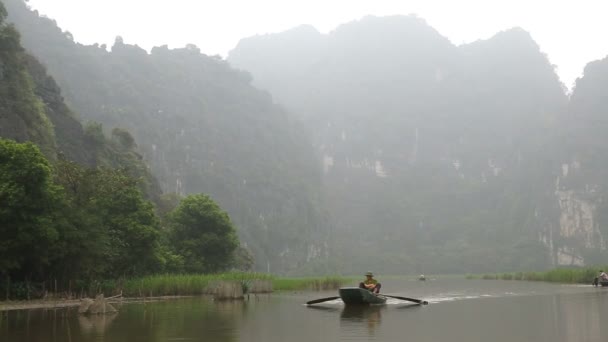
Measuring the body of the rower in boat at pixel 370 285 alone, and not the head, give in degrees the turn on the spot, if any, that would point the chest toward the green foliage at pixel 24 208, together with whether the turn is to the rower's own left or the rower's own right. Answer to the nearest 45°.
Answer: approximately 45° to the rower's own right

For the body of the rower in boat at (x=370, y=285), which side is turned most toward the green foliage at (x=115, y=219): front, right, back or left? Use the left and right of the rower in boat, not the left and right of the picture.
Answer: right

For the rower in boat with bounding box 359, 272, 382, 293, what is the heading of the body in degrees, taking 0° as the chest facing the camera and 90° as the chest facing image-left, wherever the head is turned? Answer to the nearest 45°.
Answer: approximately 45°
